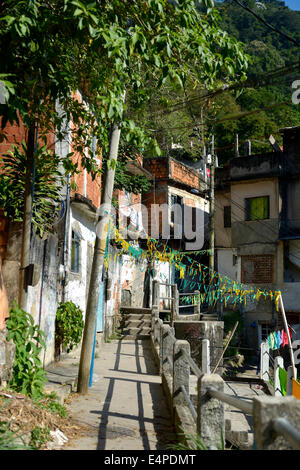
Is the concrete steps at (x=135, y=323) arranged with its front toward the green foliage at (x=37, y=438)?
yes

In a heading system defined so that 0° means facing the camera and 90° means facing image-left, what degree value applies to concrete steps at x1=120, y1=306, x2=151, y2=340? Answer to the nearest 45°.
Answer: approximately 0°

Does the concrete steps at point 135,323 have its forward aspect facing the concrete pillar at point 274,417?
yes

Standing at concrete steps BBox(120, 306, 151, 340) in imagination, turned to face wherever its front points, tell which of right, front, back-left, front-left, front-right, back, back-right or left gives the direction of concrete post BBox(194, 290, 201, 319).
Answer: back-left

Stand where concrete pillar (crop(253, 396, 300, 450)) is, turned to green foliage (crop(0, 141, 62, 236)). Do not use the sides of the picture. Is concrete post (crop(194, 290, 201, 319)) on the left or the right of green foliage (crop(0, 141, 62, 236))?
right

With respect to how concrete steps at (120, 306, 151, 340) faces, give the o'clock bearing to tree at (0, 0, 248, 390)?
The tree is roughly at 12 o'clock from the concrete steps.

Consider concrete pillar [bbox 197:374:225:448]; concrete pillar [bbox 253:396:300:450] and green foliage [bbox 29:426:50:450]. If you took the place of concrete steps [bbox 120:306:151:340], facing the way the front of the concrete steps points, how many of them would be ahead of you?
3

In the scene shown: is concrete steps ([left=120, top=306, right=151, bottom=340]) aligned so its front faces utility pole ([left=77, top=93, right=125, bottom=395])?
yes

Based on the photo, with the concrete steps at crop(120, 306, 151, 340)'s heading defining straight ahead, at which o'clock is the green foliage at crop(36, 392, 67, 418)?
The green foliage is roughly at 12 o'clock from the concrete steps.
